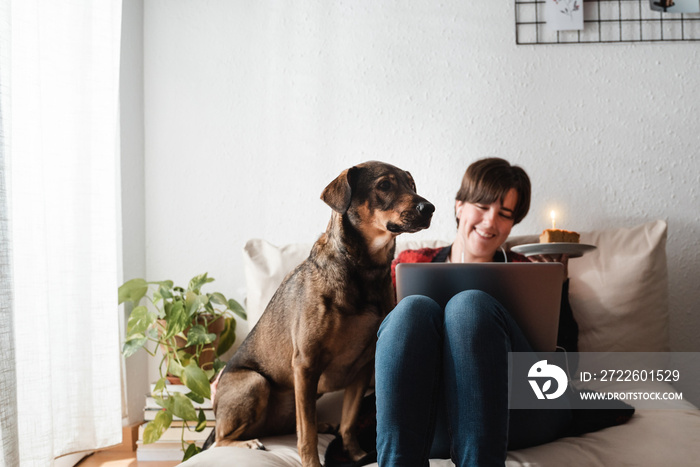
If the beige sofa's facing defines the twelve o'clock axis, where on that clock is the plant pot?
The plant pot is roughly at 3 o'clock from the beige sofa.

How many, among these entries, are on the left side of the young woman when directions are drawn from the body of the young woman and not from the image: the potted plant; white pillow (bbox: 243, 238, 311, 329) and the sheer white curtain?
0

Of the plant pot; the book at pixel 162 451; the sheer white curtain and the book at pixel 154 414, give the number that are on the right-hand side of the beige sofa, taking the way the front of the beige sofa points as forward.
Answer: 4

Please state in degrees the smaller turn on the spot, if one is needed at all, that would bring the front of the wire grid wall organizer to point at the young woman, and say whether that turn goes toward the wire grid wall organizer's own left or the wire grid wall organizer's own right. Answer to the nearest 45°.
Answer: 0° — it already faces them

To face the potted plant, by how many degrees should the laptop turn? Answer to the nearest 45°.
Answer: approximately 45° to its left

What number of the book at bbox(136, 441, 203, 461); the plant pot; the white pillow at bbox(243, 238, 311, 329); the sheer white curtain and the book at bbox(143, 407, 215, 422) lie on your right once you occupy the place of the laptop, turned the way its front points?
0

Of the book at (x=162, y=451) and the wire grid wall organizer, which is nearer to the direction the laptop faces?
the wire grid wall organizer

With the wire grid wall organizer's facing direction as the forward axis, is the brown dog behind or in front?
in front

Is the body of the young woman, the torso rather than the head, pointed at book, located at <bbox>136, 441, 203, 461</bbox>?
no

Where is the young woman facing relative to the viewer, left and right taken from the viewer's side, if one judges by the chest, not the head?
facing the viewer

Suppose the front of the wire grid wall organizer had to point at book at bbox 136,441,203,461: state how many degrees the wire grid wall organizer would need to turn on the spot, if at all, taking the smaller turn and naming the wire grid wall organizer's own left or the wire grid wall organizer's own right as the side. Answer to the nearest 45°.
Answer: approximately 45° to the wire grid wall organizer's own right

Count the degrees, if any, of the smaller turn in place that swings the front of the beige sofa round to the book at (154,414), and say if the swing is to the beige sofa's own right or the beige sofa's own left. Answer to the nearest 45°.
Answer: approximately 90° to the beige sofa's own right

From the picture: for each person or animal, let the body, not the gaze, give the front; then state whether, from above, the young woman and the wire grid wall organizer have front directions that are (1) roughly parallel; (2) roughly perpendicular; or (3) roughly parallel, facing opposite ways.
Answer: roughly parallel

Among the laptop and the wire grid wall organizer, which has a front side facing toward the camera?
the wire grid wall organizer

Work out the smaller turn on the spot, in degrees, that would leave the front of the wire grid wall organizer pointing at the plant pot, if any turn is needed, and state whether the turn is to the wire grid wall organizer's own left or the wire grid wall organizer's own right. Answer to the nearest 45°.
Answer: approximately 45° to the wire grid wall organizer's own right

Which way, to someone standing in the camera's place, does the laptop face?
facing away from the viewer

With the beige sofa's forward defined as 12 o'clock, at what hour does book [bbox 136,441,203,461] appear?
The book is roughly at 3 o'clock from the beige sofa.

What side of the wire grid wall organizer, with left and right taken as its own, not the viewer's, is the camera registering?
front
